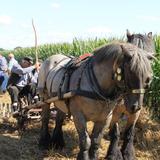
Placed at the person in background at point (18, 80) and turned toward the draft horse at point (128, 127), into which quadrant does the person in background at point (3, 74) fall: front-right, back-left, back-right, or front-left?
back-left

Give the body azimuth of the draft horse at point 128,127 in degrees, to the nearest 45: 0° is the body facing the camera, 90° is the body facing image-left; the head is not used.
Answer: approximately 315°

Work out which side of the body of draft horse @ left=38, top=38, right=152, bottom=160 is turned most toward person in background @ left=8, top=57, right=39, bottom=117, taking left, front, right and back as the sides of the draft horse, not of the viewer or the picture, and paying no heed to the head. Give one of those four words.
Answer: back

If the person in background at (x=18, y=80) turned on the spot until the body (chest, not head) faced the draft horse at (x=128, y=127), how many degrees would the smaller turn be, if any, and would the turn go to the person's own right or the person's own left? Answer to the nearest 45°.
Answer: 0° — they already face it

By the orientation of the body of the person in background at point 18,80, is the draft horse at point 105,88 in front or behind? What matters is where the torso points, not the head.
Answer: in front

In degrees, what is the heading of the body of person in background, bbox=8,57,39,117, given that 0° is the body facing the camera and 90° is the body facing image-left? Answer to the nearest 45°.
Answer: approximately 315°

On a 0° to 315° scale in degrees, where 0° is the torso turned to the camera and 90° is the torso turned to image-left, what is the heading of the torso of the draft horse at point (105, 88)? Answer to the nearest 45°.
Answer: approximately 315°

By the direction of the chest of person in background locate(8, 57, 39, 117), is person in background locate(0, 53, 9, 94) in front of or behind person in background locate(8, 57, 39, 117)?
behind
